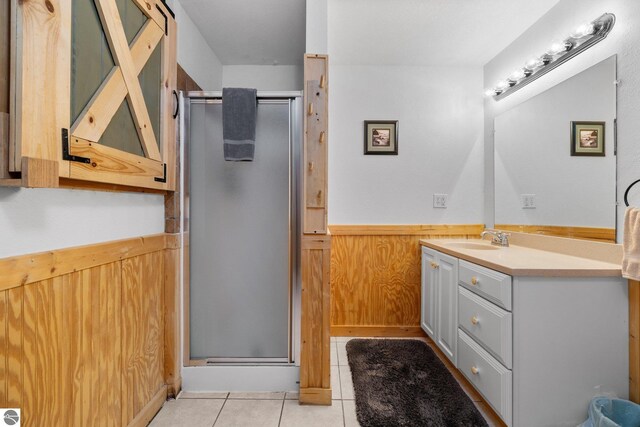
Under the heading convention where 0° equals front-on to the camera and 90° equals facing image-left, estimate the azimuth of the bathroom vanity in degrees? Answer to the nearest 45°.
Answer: approximately 45°

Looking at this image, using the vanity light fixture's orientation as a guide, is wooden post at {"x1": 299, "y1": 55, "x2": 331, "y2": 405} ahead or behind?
ahead

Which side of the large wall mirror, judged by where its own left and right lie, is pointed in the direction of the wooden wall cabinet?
front

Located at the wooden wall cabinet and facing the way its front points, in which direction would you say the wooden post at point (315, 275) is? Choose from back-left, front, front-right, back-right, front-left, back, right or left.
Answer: front-left

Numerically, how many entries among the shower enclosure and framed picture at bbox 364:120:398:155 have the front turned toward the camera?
2

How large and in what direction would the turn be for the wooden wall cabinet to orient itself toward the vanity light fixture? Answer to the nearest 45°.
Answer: approximately 45° to its left

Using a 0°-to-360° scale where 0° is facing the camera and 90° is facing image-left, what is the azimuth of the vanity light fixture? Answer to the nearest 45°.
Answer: approximately 45°

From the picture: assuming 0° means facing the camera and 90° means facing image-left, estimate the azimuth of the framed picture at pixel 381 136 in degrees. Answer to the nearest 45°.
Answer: approximately 0°

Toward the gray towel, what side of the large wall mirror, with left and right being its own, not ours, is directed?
front

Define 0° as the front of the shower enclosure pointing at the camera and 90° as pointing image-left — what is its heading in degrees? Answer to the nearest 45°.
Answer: approximately 0°

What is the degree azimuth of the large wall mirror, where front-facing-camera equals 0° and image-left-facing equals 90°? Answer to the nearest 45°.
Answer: approximately 45°

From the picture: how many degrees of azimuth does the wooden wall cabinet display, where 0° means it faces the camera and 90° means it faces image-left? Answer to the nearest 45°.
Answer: approximately 315°

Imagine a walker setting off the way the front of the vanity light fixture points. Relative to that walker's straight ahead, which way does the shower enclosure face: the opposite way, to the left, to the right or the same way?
to the left

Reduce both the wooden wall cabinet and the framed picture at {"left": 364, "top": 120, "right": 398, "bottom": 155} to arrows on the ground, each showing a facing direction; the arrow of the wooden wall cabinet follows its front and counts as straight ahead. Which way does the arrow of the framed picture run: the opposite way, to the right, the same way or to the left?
to the right

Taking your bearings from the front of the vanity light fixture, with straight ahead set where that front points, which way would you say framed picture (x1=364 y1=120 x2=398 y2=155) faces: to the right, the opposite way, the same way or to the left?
to the left
